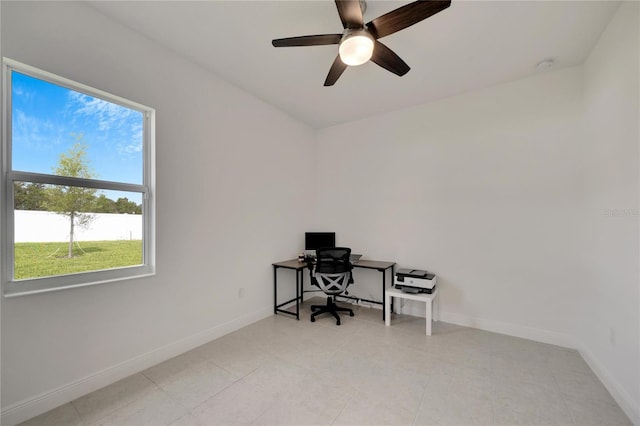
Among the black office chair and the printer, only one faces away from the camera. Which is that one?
the black office chair

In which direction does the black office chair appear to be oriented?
away from the camera

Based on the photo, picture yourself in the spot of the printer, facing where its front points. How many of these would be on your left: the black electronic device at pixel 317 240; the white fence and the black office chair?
0

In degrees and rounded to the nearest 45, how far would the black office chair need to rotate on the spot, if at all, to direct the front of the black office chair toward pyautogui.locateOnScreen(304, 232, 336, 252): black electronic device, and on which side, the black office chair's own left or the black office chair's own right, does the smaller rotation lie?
0° — it already faces it

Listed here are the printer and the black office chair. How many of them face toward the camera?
1

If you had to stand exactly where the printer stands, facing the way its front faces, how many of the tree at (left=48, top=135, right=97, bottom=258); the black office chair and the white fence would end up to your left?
0

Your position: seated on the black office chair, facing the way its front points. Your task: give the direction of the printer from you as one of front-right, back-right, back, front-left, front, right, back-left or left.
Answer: right

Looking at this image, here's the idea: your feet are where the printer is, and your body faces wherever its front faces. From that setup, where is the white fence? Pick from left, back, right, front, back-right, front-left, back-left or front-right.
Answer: front-right

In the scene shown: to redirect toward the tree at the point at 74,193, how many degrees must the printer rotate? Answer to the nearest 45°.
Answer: approximately 45° to its right

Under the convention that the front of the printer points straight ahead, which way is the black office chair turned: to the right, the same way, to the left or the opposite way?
the opposite way

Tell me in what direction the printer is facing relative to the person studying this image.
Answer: facing the viewer

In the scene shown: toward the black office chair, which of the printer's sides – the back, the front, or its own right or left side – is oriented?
right

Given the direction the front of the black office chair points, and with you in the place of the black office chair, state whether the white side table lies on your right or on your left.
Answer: on your right

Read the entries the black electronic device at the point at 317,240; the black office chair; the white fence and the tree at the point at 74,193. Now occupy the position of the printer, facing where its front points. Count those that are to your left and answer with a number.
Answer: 0
